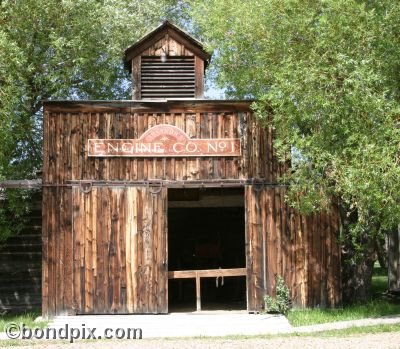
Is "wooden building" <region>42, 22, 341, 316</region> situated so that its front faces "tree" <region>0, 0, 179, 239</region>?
no

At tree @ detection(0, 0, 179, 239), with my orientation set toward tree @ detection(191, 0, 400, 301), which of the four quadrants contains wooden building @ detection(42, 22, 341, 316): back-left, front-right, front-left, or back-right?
front-right

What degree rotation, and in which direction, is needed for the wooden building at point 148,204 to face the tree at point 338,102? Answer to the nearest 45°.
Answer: approximately 90° to its left

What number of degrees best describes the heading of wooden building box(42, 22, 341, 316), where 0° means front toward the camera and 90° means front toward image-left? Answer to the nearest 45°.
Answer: approximately 0°
